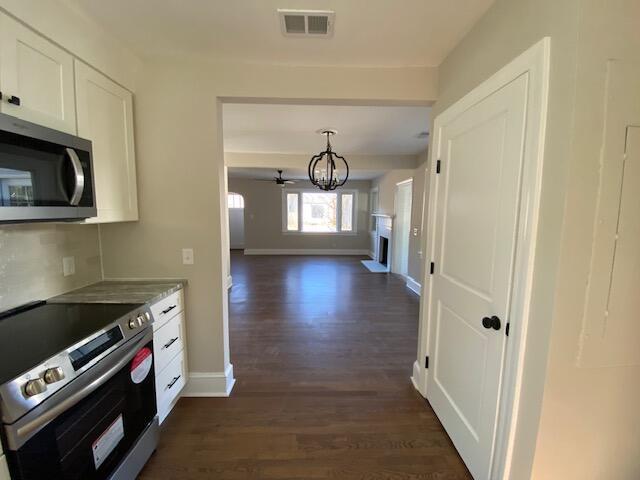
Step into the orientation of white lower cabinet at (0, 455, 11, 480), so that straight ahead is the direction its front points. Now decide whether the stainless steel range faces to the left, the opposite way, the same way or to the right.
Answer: the same way

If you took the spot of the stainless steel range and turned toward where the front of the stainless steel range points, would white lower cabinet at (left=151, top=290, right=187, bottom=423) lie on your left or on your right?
on your left

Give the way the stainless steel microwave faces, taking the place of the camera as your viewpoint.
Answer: facing the viewer and to the right of the viewer

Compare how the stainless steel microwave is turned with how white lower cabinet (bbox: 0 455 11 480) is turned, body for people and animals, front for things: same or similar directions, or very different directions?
same or similar directions

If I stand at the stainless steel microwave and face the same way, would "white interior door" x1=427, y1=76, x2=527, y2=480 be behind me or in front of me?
in front

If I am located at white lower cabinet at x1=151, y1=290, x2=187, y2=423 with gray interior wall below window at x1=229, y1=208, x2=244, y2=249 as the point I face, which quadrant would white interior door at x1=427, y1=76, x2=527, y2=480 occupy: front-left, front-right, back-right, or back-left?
back-right

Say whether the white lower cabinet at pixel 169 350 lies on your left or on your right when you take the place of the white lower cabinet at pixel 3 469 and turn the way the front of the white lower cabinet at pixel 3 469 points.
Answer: on your left

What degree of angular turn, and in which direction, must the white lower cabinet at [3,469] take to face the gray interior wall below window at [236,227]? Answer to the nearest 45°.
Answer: approximately 90° to its left

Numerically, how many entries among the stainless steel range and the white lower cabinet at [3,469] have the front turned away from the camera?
0

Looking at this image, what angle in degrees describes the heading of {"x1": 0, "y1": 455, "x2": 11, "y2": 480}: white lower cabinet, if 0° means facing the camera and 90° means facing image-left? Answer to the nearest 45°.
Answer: approximately 315°

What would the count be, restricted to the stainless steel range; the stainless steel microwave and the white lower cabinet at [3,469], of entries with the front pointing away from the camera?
0
